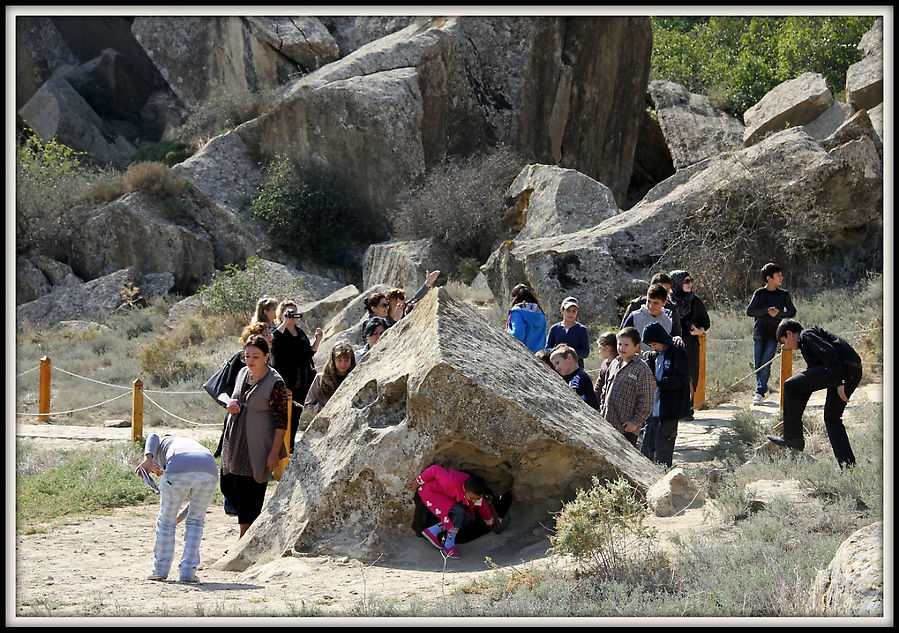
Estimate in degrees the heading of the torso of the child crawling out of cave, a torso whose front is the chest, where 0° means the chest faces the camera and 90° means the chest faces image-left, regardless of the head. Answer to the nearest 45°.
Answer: approximately 315°

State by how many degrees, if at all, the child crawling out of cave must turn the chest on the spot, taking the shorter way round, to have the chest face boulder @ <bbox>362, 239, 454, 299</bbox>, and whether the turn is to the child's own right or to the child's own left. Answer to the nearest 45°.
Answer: approximately 135° to the child's own left

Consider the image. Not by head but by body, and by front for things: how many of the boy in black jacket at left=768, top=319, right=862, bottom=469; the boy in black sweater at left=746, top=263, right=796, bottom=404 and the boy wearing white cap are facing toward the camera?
2

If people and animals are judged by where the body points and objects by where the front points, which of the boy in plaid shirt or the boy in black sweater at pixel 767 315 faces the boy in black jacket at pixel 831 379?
the boy in black sweater at pixel 767 315

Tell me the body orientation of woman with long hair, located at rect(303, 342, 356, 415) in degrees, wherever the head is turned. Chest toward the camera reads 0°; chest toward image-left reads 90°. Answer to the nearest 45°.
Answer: approximately 315°

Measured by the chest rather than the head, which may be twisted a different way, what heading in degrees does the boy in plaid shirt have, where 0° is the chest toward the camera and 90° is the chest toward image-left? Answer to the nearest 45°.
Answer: approximately 45°

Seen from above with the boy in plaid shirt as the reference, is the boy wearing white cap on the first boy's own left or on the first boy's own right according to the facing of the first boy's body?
on the first boy's own right

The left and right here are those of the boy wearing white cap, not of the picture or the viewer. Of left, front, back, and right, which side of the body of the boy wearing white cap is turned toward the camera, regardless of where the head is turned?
front

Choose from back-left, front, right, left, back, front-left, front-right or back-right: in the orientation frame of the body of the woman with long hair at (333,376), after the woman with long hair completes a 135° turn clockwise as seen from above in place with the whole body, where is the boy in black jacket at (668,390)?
back

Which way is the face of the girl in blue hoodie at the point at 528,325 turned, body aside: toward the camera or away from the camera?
away from the camera

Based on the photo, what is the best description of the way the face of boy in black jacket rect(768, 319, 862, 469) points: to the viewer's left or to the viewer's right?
to the viewer's left

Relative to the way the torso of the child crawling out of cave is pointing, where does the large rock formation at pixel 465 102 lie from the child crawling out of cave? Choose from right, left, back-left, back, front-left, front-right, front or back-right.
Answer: back-left

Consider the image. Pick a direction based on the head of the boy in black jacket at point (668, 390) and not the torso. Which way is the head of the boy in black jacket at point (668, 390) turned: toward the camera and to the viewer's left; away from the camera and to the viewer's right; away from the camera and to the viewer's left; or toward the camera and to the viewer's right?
toward the camera and to the viewer's left

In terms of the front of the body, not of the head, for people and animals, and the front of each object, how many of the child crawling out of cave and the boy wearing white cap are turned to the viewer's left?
0
